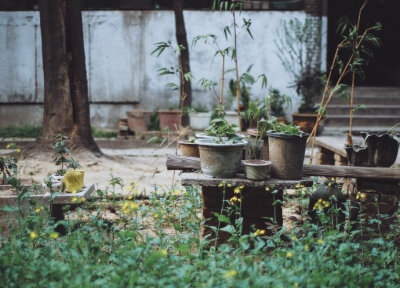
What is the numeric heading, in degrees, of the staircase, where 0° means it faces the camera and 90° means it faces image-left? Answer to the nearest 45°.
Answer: approximately 0°

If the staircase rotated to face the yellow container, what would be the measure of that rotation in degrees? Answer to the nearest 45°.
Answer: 0° — it already faces it

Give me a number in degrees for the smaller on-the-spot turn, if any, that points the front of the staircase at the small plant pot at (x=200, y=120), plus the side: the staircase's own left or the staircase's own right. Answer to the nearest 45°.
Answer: approximately 45° to the staircase's own right

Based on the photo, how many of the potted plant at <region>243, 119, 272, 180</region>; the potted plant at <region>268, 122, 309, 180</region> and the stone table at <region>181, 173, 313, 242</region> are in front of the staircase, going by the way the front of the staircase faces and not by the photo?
3

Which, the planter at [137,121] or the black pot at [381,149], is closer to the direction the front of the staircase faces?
the black pot

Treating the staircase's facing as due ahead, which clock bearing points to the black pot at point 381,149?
The black pot is roughly at 12 o'clock from the staircase.

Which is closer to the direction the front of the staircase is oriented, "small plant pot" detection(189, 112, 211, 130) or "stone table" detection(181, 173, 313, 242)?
the stone table

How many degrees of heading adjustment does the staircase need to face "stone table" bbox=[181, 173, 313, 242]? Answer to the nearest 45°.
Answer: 0° — it already faces it
